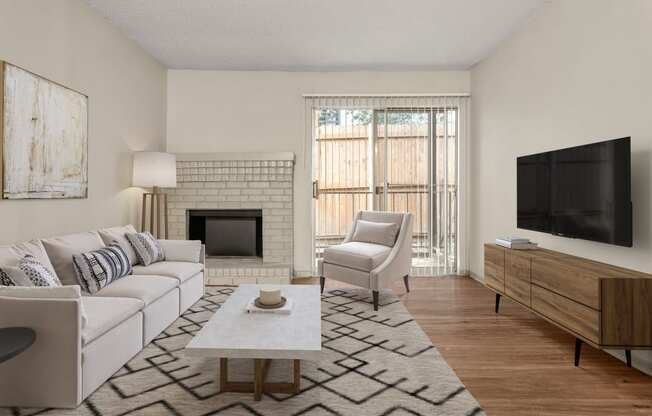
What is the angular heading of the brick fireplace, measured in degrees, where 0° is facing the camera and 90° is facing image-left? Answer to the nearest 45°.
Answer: approximately 0°

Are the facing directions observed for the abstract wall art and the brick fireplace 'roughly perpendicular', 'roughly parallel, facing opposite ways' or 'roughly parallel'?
roughly perpendicular

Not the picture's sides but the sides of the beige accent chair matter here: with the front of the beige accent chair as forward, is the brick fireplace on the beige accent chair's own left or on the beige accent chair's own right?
on the beige accent chair's own right

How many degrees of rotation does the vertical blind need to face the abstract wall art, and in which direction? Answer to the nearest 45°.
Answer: approximately 45° to its right

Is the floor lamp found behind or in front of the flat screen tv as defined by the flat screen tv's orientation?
in front

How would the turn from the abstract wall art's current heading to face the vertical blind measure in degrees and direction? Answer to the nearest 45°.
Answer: approximately 45° to its left

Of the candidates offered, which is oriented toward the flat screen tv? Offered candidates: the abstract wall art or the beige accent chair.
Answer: the abstract wall art

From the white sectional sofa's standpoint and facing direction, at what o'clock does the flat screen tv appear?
The flat screen tv is roughly at 11 o'clock from the white sectional sofa.

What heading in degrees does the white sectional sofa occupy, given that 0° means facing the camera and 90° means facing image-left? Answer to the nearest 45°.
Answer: approximately 315°

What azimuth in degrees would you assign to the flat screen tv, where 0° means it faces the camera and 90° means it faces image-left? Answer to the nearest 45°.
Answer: approximately 45°

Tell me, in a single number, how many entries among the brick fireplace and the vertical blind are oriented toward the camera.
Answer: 2
